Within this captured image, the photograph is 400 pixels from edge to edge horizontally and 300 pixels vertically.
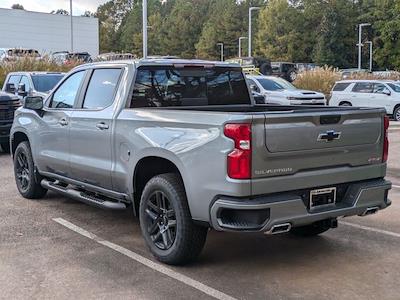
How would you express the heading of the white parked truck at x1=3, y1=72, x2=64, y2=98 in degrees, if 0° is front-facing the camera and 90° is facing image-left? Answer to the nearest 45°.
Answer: approximately 315°

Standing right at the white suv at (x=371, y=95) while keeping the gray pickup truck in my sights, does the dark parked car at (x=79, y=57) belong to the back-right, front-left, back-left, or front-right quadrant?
back-right

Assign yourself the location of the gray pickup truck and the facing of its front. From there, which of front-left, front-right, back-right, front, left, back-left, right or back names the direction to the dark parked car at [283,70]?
front-right

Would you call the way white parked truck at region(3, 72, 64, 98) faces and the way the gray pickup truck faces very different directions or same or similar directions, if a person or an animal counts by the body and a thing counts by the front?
very different directions

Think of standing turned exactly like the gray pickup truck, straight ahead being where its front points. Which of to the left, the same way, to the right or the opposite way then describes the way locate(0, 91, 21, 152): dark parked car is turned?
the opposite way

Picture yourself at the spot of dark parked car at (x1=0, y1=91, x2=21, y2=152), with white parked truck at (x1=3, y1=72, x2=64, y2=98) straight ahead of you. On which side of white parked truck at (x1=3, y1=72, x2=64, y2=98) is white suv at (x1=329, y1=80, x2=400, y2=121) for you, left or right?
right

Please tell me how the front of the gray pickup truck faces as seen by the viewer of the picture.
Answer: facing away from the viewer and to the left of the viewer
